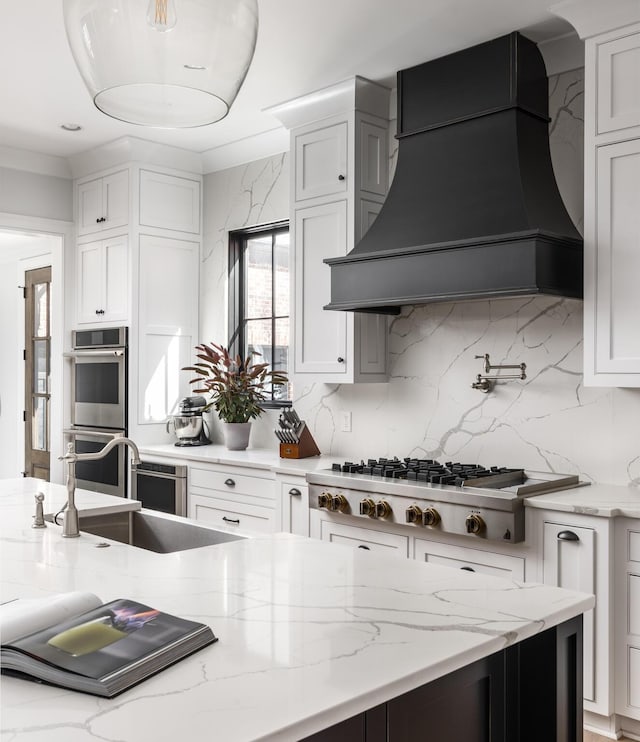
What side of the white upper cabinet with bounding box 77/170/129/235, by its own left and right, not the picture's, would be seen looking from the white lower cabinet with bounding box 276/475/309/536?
left

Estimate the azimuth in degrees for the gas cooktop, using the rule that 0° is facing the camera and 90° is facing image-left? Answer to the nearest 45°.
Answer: approximately 45°

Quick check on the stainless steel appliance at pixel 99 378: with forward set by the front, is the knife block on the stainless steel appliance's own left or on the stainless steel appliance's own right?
on the stainless steel appliance's own left

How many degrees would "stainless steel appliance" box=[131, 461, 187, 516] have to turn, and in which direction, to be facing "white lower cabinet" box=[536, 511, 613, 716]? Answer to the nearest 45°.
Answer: approximately 90° to its left

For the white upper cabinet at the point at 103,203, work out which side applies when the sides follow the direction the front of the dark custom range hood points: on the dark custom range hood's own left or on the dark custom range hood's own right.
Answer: on the dark custom range hood's own right

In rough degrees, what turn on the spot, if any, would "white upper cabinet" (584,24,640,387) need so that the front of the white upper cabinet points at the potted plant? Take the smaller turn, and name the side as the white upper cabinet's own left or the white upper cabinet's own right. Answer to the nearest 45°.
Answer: approximately 90° to the white upper cabinet's own right

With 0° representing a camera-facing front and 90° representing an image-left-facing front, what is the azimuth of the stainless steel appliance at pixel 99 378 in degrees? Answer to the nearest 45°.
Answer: approximately 45°
